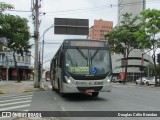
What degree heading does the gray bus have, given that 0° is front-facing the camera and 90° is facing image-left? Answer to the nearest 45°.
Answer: approximately 0°
